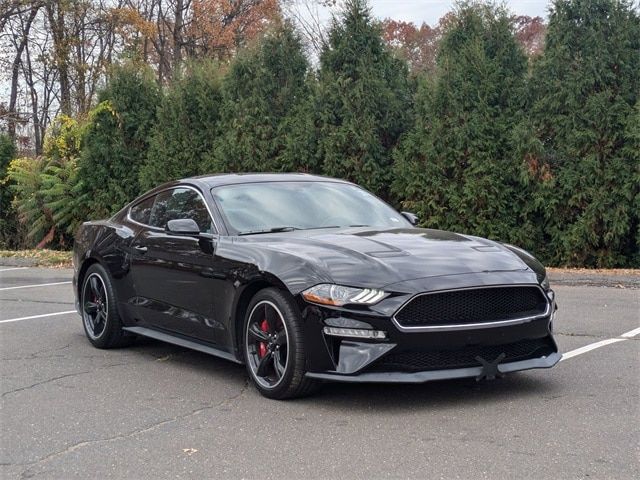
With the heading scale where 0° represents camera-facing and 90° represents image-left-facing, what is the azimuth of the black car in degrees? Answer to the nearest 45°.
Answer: approximately 315°

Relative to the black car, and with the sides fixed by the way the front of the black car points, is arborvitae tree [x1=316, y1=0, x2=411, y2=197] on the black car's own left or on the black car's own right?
on the black car's own left

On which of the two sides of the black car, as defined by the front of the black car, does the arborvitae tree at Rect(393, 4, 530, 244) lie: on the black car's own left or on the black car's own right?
on the black car's own left

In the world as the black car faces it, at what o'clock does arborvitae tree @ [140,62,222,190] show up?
The arborvitae tree is roughly at 7 o'clock from the black car.

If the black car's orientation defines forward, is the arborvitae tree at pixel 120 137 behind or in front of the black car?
behind

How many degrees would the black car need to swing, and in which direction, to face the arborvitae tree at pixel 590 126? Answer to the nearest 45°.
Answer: approximately 90° to its left

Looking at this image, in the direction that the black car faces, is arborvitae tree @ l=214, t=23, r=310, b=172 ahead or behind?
behind

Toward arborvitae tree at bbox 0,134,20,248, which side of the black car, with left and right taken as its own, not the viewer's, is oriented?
back
